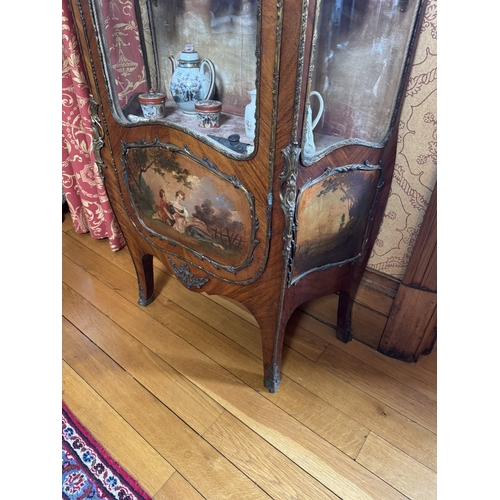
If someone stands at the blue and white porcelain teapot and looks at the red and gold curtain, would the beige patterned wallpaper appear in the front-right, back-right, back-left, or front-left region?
back-right

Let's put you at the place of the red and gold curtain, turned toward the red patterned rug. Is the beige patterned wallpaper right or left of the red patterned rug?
left

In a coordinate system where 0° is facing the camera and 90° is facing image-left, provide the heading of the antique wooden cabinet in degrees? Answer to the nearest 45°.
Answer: approximately 45°

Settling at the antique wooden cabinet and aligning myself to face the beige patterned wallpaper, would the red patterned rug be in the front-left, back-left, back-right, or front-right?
back-right

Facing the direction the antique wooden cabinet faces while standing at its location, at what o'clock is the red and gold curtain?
The red and gold curtain is roughly at 3 o'clock from the antique wooden cabinet.
